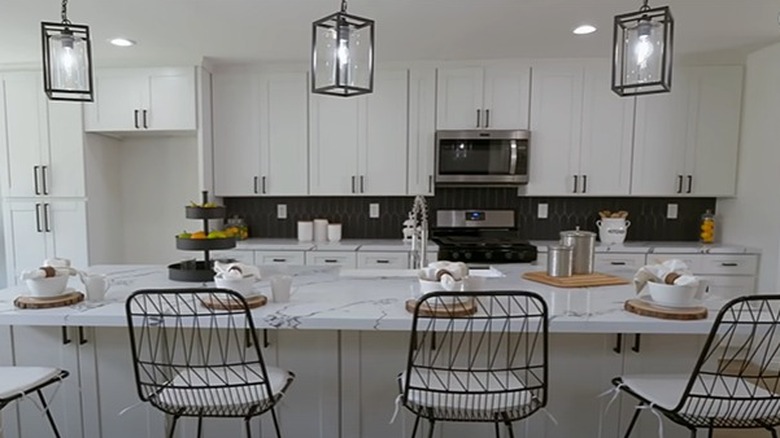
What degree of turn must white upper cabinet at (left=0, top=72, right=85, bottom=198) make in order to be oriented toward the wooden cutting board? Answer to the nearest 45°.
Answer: approximately 45° to its left

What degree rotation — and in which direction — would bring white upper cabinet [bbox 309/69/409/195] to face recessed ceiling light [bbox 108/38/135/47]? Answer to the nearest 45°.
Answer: approximately 90° to its right

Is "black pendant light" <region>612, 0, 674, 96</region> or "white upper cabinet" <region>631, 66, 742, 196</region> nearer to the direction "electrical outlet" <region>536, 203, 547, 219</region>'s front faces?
the black pendant light

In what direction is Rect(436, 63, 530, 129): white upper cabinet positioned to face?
toward the camera

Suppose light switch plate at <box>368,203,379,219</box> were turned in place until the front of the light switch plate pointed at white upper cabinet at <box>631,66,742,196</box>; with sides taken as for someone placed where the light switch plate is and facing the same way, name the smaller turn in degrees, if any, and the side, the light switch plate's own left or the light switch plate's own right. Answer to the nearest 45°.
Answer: approximately 90° to the light switch plate's own left

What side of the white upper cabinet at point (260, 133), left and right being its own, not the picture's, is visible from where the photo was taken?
front

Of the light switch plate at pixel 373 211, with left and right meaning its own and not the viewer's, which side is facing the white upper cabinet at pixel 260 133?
right

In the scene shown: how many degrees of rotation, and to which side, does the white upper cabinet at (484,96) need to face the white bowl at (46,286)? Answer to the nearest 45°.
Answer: approximately 45° to its right

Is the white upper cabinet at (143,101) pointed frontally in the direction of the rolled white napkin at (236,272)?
yes

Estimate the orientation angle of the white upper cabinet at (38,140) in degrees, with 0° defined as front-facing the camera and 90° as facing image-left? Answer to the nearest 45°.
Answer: approximately 0°

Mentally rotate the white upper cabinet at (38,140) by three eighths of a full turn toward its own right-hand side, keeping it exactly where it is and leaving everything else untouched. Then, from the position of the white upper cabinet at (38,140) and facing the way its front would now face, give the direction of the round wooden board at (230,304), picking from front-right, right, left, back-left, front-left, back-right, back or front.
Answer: back-left

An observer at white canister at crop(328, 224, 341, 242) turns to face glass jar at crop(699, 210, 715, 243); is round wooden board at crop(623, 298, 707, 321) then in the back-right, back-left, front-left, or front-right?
front-right

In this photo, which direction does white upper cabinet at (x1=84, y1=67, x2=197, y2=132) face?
toward the camera

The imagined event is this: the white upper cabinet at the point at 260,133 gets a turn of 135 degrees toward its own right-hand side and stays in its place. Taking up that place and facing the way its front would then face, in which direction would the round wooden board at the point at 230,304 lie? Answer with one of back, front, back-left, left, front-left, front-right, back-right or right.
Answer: back-left

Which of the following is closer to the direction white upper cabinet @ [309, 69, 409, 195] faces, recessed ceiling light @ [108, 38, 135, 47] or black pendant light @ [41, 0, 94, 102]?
the black pendant light

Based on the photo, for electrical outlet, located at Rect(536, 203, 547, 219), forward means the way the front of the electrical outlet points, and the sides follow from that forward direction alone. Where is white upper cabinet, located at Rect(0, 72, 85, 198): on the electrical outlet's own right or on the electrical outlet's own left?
on the electrical outlet's own right

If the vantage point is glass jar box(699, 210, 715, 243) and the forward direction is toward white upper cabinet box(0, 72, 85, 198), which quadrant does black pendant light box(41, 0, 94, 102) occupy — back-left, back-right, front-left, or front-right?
front-left
